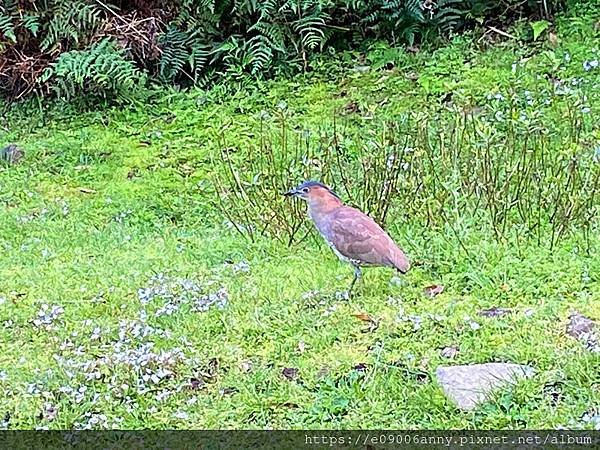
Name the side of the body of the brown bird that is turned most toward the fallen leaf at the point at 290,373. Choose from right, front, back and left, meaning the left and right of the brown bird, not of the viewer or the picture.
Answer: left

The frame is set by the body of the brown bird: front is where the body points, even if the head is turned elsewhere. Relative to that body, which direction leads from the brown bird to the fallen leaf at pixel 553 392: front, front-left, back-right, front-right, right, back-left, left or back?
back-left

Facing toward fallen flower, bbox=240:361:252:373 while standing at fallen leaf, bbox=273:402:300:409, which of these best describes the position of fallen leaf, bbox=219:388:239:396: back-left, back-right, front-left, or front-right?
front-left

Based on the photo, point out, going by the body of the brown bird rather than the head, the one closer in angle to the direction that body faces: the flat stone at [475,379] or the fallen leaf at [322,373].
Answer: the fallen leaf

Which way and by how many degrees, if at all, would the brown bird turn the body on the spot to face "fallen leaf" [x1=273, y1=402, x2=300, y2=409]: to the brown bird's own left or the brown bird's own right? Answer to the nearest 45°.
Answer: approximately 90° to the brown bird's own left

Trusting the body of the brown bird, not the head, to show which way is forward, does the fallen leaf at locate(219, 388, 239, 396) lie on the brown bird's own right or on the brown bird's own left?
on the brown bird's own left

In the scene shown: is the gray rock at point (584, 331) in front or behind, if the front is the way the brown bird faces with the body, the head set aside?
behind

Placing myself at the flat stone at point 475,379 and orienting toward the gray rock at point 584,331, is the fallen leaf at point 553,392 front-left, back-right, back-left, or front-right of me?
front-right

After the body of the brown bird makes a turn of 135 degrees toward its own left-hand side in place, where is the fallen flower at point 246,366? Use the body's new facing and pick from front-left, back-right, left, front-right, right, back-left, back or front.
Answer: right

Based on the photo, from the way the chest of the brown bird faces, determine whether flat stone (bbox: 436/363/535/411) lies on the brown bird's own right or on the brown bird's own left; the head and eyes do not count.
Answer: on the brown bird's own left

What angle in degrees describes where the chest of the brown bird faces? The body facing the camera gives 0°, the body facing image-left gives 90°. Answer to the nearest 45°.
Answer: approximately 90°

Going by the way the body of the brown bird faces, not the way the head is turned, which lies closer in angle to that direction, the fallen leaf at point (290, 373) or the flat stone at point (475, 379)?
the fallen leaf
